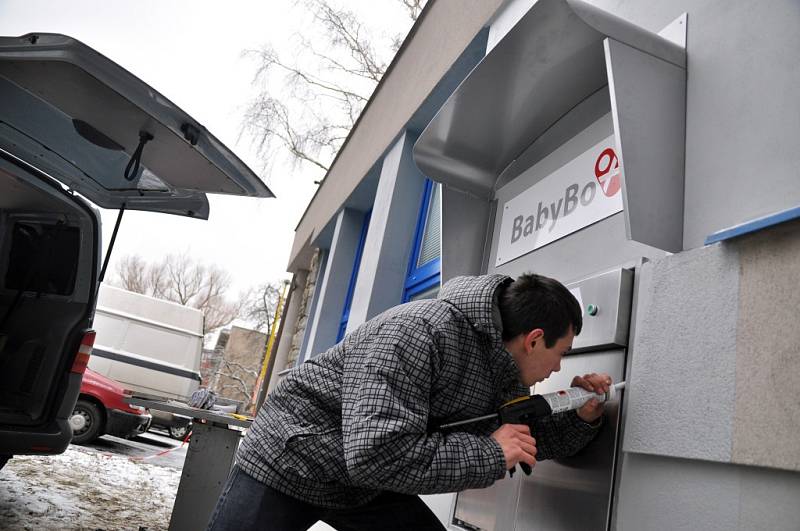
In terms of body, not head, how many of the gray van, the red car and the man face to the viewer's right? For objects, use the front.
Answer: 2

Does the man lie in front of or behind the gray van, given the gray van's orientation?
behind

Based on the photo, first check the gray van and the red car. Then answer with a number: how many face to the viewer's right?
1

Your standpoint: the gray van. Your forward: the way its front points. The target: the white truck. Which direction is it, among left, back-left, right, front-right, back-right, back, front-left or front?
front-right

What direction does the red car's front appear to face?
to the viewer's right

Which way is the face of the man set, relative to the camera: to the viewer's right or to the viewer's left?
to the viewer's right

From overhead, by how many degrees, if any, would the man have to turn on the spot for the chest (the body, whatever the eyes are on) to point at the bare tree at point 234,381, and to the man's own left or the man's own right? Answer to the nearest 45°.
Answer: approximately 90° to the man's own left

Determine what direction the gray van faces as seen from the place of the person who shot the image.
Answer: facing away from the viewer and to the left of the viewer

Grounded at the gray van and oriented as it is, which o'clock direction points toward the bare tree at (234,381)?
The bare tree is roughly at 2 o'clock from the gray van.

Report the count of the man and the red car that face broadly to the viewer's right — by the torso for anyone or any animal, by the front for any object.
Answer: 2

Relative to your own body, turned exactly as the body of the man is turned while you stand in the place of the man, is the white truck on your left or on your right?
on your left

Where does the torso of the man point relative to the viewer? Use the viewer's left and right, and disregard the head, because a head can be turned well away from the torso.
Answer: facing to the right of the viewer

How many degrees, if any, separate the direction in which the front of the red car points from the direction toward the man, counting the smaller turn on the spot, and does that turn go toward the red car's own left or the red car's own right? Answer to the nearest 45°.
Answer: approximately 90° to the red car's own right

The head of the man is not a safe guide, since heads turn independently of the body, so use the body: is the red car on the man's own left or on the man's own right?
on the man's own left
